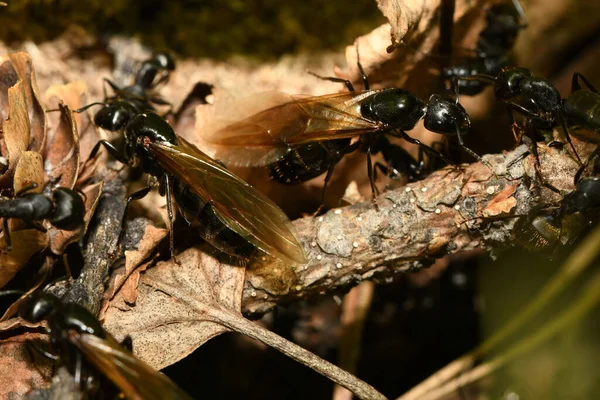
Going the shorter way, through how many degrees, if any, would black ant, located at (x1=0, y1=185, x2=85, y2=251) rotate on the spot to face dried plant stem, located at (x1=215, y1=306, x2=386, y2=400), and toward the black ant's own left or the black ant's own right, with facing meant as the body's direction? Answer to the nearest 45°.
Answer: approximately 45° to the black ant's own right

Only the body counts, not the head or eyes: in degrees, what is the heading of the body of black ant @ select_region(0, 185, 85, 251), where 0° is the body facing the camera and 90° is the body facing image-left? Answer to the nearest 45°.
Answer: approximately 270°

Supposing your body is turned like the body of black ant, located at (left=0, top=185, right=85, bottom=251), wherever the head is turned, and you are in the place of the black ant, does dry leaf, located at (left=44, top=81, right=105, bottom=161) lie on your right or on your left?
on your left

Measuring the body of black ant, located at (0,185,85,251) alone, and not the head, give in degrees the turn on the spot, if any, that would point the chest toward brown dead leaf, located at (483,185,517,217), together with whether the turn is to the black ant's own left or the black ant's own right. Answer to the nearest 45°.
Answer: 0° — it already faces it
